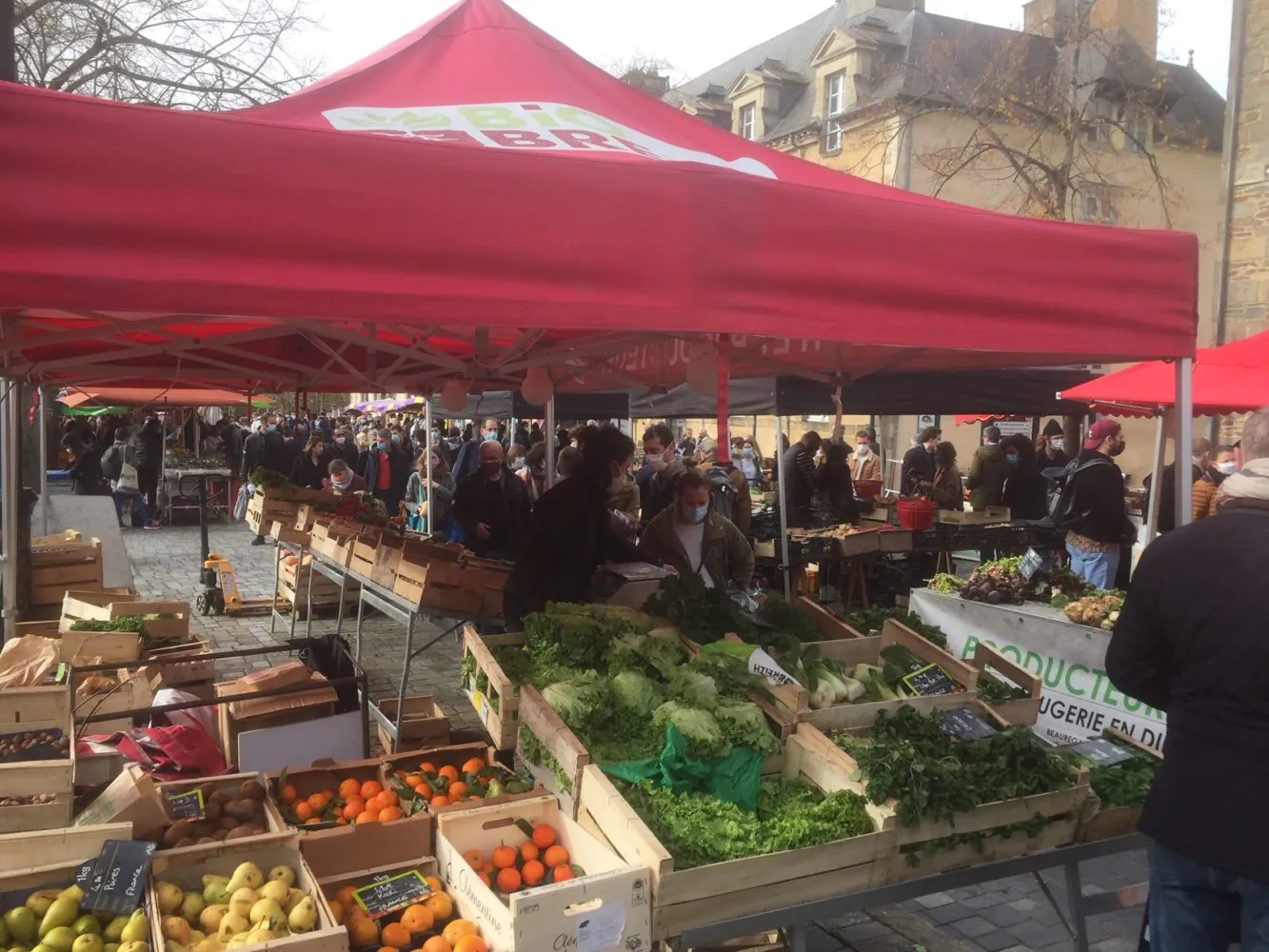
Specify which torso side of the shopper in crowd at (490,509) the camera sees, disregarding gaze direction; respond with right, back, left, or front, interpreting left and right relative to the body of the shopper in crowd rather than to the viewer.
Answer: front

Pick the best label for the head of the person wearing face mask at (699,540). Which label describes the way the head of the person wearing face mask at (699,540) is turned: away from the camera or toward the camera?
toward the camera

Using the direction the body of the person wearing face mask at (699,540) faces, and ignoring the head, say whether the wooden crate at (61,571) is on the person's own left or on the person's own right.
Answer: on the person's own right

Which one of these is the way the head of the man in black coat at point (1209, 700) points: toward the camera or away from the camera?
away from the camera

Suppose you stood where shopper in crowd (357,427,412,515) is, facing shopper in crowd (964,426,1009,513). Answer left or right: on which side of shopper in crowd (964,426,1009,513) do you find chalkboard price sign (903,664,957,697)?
right

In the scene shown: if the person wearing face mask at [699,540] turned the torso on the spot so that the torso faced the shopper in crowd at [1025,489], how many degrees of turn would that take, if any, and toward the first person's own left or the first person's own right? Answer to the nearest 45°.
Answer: approximately 135° to the first person's own left

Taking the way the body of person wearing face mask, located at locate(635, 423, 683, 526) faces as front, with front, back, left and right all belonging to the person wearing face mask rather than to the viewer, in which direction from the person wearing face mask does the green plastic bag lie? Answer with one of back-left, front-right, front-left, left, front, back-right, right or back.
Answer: front-left

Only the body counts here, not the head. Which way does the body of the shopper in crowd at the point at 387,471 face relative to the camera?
toward the camera

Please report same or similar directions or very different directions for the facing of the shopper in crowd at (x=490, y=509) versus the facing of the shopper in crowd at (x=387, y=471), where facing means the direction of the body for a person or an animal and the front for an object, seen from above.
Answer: same or similar directions

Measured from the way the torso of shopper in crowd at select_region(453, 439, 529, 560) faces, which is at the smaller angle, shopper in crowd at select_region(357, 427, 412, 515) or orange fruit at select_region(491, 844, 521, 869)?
the orange fruit

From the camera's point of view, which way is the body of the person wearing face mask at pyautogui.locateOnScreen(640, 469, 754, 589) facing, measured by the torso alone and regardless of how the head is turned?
toward the camera

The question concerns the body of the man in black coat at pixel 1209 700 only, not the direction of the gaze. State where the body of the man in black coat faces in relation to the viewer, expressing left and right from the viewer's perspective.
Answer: facing away from the viewer

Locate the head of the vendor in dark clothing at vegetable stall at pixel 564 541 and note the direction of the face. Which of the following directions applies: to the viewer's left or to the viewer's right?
to the viewer's right

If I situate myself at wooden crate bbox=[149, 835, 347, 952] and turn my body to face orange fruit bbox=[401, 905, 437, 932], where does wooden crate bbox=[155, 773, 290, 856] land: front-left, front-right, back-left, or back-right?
back-left
